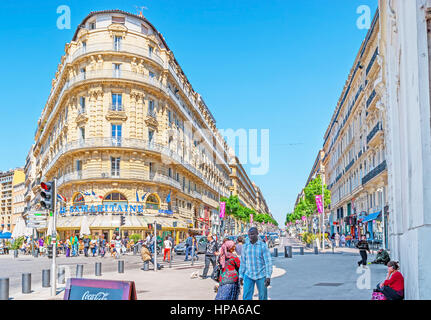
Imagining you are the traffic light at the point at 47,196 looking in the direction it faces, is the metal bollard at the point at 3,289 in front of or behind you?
in front

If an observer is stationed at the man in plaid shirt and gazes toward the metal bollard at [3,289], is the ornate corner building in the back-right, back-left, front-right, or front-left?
front-right

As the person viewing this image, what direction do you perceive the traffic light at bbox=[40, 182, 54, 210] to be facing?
facing the viewer and to the left of the viewer

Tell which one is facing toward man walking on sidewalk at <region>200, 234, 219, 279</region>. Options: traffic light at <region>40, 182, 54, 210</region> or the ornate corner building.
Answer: the ornate corner building

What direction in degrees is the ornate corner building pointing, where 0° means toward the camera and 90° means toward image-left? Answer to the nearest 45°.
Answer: approximately 0°

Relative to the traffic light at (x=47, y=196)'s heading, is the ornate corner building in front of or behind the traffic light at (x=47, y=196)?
behind

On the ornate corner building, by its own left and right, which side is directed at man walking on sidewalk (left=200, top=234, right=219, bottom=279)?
front

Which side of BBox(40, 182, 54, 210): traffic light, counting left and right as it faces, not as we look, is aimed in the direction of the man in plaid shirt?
left

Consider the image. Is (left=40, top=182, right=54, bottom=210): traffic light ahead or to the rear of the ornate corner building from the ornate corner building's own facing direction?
ahead

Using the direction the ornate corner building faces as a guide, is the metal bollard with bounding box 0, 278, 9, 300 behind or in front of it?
in front

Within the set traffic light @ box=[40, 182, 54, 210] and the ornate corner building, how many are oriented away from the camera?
0

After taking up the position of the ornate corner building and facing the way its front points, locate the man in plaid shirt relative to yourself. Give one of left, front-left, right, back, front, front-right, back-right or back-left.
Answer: front
